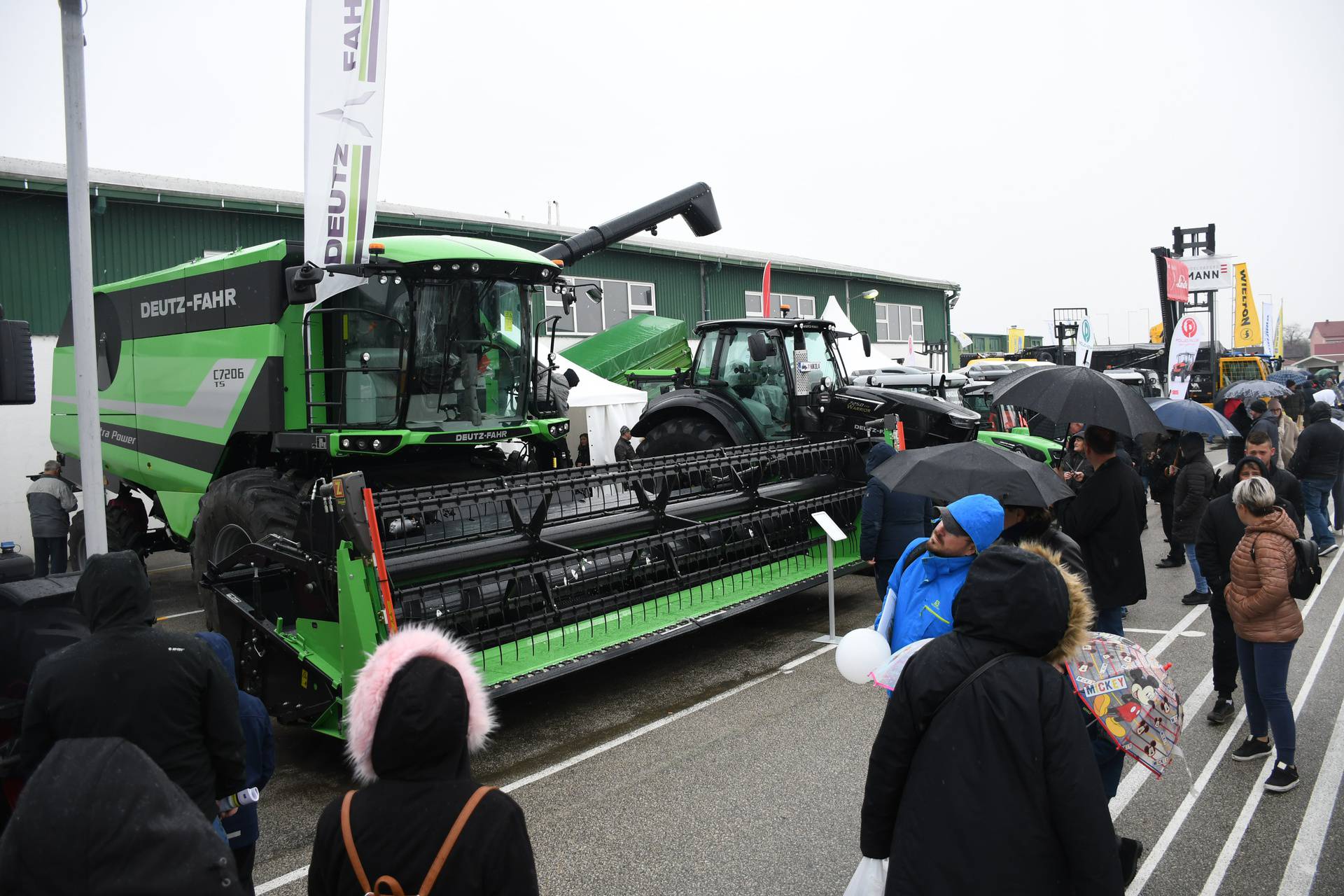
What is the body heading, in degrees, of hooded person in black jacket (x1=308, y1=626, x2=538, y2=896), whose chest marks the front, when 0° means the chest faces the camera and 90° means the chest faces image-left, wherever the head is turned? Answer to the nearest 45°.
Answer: approximately 180°

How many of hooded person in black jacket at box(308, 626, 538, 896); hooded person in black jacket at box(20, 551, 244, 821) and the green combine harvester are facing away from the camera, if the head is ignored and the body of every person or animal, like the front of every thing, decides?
2

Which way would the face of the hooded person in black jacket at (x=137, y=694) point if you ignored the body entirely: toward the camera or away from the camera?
away from the camera

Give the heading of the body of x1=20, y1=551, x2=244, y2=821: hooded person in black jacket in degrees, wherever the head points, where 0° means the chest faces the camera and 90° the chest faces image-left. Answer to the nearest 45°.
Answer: approximately 180°

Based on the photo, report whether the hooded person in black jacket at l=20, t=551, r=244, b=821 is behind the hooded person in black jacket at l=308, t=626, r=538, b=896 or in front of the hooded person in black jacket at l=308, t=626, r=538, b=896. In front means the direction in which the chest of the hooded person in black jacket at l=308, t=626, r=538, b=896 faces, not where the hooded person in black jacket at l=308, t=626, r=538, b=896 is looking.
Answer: in front

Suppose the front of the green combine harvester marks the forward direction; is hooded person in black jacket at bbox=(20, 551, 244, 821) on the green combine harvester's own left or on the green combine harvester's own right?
on the green combine harvester's own right

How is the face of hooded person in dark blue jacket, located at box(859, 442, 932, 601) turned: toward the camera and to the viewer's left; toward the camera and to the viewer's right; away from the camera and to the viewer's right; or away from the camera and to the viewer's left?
away from the camera and to the viewer's left

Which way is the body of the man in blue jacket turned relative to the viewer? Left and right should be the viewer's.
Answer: facing the viewer and to the left of the viewer

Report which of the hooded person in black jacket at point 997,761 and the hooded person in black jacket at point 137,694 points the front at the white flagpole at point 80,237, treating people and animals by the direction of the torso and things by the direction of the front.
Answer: the hooded person in black jacket at point 137,694
